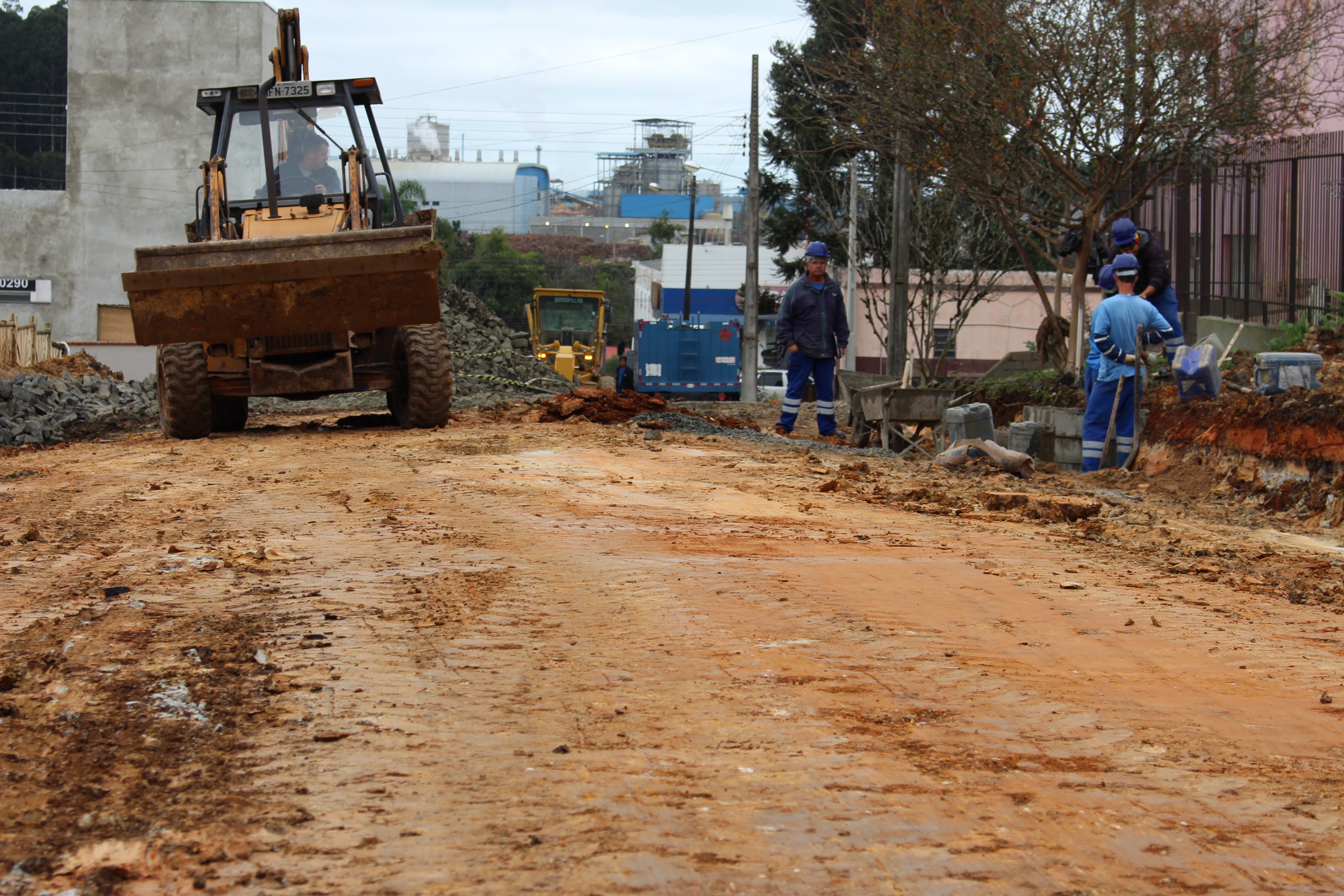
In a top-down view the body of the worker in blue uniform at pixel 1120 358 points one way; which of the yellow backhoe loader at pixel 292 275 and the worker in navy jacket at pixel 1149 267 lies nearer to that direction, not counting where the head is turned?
the worker in navy jacket

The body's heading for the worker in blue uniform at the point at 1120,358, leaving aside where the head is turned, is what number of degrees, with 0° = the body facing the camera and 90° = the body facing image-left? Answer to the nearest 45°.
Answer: approximately 180°

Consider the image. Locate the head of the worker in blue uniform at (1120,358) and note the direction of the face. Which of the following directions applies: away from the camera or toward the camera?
away from the camera

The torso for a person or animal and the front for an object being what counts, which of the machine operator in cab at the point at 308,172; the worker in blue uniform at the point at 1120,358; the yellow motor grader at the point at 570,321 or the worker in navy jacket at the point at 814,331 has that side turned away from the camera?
the worker in blue uniform

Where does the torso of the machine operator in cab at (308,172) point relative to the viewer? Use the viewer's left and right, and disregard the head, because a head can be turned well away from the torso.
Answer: facing the viewer

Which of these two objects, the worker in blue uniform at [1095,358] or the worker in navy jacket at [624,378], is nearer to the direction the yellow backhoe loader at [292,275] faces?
the worker in blue uniform

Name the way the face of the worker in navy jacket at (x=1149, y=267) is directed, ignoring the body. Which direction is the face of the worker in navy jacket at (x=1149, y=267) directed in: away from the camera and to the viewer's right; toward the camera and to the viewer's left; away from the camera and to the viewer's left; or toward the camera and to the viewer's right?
toward the camera and to the viewer's left

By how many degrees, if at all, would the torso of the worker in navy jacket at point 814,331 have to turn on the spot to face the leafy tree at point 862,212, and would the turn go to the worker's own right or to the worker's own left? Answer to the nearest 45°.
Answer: approximately 180°

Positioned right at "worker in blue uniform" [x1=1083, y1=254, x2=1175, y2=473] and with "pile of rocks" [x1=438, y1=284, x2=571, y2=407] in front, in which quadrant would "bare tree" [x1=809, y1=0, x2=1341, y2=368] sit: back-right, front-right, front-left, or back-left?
front-right

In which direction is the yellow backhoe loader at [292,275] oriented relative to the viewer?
toward the camera
